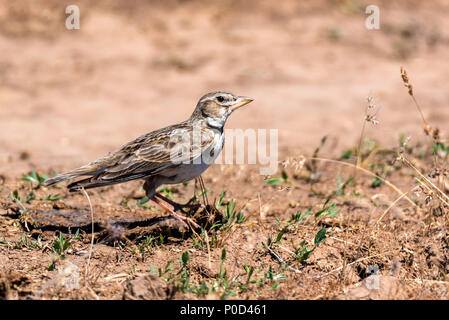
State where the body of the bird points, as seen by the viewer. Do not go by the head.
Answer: to the viewer's right

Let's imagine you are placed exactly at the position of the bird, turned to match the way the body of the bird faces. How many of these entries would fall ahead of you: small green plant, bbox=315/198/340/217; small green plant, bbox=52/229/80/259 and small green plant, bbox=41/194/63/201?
1

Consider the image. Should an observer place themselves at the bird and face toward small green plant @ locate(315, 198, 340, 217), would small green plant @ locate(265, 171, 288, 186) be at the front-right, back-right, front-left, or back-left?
front-left

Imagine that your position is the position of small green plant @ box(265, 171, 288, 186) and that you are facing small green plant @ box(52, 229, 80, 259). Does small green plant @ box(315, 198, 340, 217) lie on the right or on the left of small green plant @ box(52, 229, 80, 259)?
left

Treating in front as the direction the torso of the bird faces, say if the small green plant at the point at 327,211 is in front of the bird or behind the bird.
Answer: in front

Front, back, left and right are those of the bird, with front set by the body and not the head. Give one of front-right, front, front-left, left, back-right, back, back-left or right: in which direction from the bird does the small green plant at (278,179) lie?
front-left

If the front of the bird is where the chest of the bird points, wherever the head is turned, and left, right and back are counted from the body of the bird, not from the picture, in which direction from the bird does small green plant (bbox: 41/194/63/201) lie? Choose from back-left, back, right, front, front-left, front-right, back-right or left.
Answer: back-left

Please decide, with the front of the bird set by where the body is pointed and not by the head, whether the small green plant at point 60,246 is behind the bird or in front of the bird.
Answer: behind
